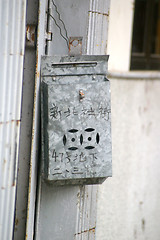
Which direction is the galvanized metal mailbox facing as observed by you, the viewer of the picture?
facing the viewer
